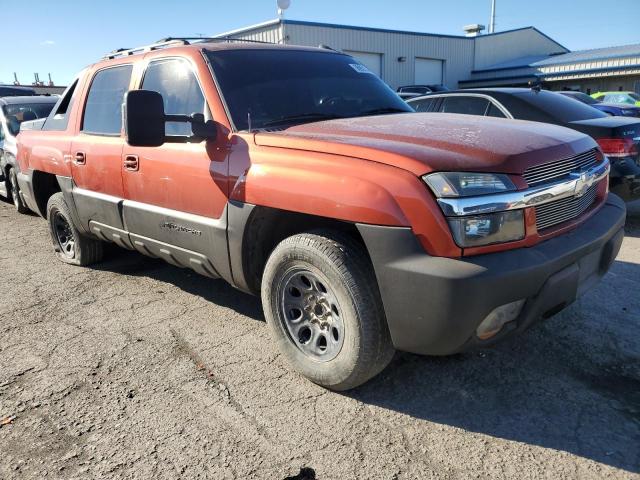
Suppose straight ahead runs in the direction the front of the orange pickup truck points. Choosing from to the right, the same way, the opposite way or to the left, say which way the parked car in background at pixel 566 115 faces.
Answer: the opposite way

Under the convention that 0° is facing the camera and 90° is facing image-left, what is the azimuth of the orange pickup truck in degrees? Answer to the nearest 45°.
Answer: approximately 315°

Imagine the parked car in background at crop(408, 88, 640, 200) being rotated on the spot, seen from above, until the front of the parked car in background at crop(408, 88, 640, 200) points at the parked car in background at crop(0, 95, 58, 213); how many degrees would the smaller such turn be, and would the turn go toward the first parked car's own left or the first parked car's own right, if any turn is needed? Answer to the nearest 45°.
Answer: approximately 45° to the first parked car's own left

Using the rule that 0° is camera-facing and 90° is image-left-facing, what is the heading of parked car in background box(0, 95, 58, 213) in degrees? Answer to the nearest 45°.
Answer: approximately 315°

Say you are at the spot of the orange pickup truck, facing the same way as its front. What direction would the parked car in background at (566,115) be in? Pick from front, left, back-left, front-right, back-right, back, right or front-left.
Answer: left

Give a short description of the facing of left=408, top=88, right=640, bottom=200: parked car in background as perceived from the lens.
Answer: facing away from the viewer and to the left of the viewer

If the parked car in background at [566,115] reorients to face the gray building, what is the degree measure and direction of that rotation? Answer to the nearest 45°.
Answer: approximately 45° to its right
